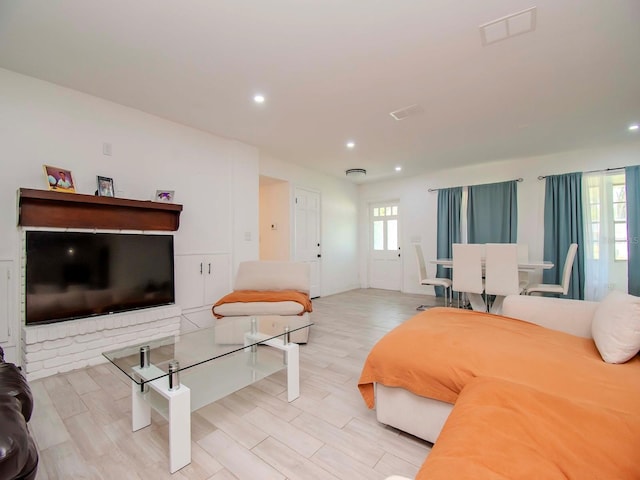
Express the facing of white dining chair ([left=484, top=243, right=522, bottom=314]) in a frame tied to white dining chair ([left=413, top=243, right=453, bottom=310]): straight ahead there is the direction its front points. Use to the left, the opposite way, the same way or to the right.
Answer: to the left

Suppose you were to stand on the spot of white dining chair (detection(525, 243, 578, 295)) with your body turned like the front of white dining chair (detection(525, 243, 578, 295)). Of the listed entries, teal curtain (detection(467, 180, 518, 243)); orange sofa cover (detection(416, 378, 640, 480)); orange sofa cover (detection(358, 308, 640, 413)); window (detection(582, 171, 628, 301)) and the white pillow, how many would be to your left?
3

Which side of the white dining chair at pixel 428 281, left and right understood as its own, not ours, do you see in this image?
right

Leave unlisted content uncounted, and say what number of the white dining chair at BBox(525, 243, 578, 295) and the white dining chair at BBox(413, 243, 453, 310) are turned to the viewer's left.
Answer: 1

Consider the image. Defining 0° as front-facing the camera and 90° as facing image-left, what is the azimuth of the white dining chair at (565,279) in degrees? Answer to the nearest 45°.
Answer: approximately 90°

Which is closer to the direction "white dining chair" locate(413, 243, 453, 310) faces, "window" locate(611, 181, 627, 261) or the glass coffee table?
the window

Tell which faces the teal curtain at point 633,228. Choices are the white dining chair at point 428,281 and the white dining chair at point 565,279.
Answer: the white dining chair at point 428,281

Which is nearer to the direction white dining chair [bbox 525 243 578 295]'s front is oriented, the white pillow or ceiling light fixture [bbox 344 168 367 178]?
the ceiling light fixture

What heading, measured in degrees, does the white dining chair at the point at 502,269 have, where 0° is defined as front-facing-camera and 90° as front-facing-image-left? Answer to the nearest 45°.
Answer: approximately 180°

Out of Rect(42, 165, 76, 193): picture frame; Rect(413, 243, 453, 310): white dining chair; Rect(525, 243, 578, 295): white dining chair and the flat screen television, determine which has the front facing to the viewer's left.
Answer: Rect(525, 243, 578, 295): white dining chair

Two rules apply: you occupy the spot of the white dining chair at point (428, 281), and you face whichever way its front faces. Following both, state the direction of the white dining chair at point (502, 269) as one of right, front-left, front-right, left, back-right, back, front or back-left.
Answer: front-right
